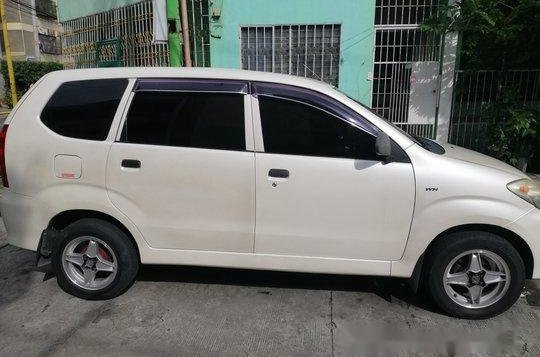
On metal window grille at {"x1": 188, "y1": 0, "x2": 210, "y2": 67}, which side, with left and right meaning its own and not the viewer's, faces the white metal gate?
left

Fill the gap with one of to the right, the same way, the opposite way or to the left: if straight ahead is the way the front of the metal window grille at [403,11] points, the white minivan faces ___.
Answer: to the left

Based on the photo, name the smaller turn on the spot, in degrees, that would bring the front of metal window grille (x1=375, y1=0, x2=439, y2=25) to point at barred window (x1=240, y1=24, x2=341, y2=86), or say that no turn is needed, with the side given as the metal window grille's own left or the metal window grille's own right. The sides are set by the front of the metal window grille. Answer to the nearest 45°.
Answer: approximately 90° to the metal window grille's own right

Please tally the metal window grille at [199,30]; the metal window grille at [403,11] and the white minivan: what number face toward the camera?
2

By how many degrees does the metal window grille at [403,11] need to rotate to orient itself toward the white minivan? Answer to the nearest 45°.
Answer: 0° — it already faces it

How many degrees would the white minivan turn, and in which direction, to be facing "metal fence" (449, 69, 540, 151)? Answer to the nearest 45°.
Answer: approximately 45° to its left

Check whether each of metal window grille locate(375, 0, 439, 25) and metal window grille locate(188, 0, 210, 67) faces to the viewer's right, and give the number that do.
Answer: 0

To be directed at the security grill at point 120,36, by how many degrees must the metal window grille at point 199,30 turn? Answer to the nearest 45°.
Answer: approximately 135° to its right

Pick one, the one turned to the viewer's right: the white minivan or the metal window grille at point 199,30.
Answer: the white minivan

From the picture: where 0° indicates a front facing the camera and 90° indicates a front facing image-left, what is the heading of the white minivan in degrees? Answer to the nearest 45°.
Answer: approximately 270°

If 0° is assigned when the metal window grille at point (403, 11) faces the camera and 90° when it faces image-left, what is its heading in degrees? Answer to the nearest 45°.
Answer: approximately 0°

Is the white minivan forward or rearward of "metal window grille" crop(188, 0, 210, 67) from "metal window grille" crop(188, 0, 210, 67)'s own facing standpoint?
forward

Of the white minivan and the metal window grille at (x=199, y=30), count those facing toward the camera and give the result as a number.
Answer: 1
